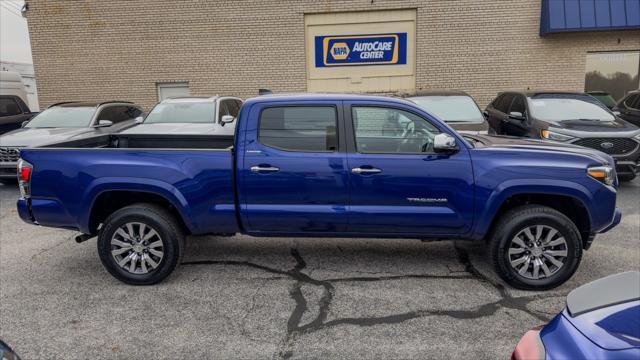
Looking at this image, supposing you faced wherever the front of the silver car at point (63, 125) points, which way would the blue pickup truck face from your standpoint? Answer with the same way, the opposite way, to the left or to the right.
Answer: to the left

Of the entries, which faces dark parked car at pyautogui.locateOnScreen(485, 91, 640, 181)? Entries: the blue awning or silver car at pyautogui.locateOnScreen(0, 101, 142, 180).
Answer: the blue awning

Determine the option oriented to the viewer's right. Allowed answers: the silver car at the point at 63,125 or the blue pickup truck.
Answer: the blue pickup truck

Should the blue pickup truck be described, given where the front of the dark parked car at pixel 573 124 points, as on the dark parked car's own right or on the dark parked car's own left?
on the dark parked car's own right

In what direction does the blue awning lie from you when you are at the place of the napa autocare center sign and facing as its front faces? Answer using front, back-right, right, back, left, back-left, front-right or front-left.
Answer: left

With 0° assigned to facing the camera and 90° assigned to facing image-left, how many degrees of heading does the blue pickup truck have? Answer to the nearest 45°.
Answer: approximately 270°

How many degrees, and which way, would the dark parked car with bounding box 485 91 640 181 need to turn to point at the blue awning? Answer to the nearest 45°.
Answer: approximately 135° to its left

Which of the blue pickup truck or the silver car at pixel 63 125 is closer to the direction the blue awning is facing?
the blue pickup truck

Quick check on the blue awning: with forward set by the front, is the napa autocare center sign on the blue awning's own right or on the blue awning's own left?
on the blue awning's own right

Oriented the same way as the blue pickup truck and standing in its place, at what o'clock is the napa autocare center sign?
The napa autocare center sign is roughly at 9 o'clock from the blue pickup truck.

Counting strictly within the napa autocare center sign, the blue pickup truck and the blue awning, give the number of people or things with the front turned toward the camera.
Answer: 2

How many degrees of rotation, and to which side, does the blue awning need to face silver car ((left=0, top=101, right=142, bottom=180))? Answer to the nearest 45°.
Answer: approximately 45° to its right

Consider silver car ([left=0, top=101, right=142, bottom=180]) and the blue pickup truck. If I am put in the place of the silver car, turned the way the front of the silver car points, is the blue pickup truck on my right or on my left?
on my left
